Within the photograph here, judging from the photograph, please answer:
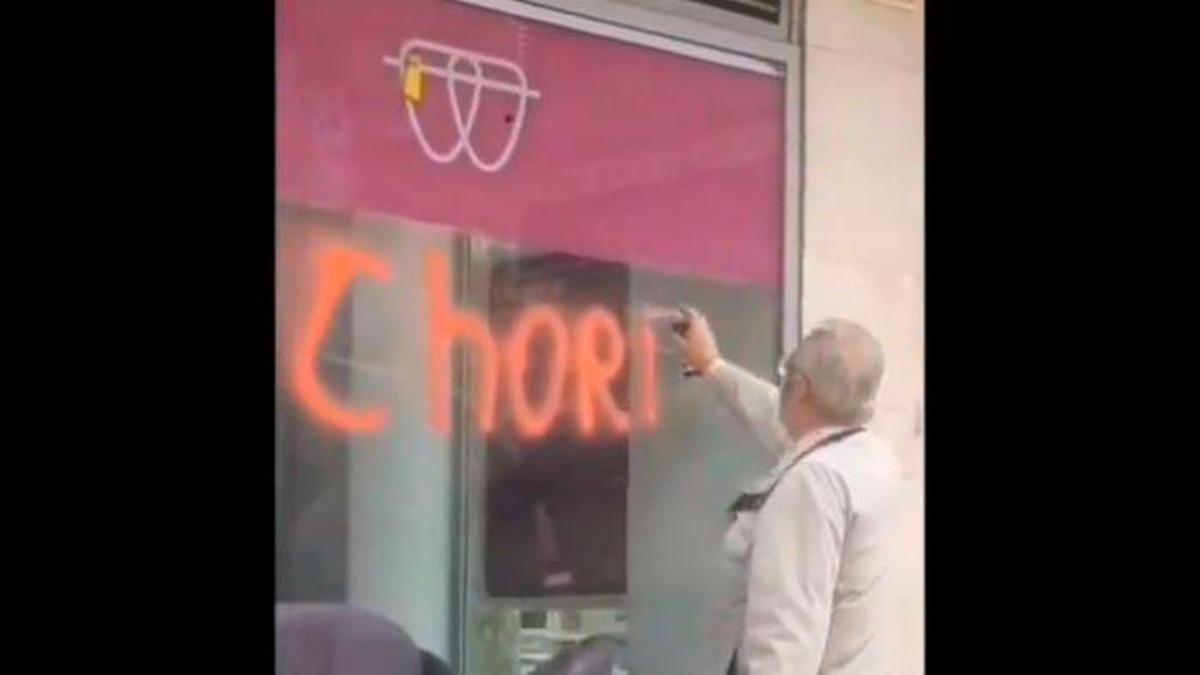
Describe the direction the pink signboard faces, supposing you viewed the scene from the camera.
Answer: facing the viewer and to the right of the viewer

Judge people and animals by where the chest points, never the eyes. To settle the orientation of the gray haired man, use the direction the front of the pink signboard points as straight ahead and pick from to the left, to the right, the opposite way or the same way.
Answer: the opposite way

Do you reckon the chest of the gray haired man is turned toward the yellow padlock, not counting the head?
no

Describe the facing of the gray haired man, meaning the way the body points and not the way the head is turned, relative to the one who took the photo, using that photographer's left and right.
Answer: facing away from the viewer and to the left of the viewer

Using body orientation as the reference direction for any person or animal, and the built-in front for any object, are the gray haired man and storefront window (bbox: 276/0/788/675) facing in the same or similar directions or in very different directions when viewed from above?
very different directions

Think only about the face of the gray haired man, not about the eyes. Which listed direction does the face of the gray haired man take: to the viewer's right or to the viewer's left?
to the viewer's left
